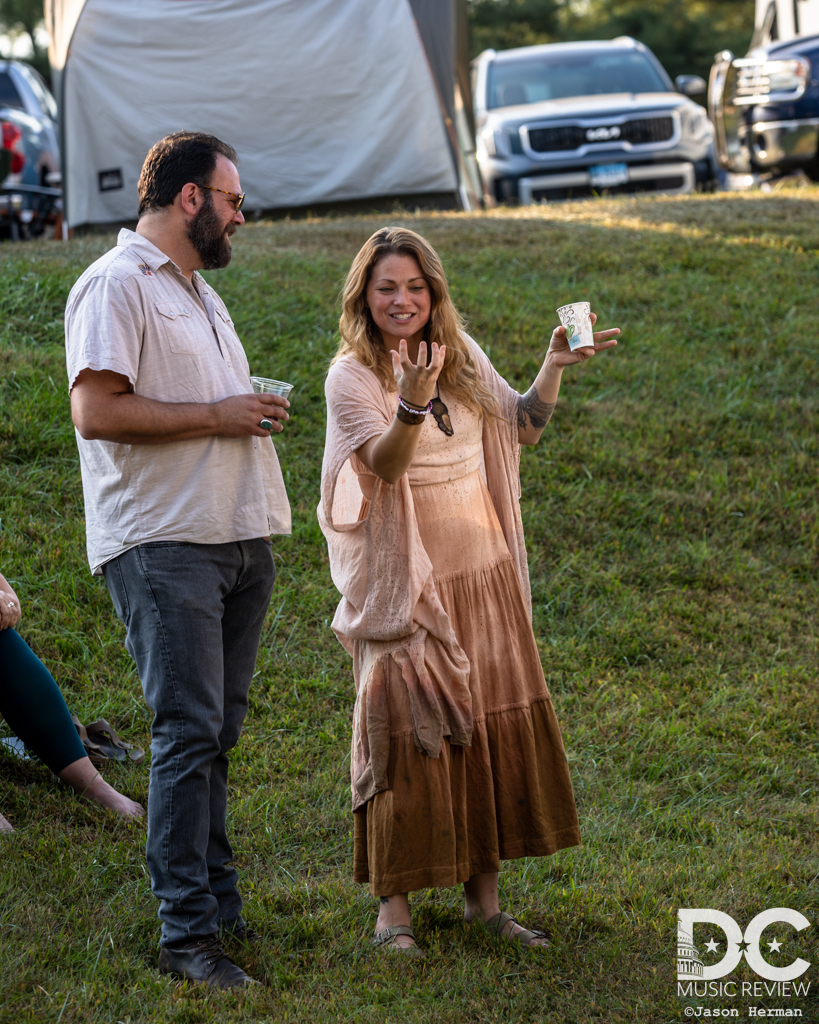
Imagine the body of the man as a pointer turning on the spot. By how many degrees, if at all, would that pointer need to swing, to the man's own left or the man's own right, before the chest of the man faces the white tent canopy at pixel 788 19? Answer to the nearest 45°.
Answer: approximately 90° to the man's own left

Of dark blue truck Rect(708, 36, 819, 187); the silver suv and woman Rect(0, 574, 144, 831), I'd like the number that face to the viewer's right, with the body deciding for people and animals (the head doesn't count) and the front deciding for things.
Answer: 1

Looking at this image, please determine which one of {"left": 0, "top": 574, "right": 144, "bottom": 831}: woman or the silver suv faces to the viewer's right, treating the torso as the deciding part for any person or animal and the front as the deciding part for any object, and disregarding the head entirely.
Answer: the woman

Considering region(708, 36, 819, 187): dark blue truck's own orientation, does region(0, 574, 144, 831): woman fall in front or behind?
in front

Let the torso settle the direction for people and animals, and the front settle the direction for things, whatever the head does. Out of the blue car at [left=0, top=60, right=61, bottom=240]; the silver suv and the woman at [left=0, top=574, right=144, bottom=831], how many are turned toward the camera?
1

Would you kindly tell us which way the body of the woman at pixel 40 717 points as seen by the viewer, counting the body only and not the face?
to the viewer's right

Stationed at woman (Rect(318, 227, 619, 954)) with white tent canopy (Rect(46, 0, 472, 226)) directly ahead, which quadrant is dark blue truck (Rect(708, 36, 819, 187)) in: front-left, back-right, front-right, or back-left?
front-right

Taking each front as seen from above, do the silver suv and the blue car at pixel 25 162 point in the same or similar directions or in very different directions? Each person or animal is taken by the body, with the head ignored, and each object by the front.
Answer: very different directions

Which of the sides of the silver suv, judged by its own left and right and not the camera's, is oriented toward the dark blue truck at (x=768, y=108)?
left

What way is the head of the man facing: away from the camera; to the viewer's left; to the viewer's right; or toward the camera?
to the viewer's right

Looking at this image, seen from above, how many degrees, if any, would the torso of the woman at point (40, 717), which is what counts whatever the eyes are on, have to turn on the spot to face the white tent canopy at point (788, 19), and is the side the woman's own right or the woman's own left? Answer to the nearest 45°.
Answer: approximately 45° to the woman's own left

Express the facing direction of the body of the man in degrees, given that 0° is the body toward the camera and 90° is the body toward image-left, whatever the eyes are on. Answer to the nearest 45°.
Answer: approximately 315°

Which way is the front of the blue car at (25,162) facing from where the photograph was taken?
facing away from the viewer and to the right of the viewer

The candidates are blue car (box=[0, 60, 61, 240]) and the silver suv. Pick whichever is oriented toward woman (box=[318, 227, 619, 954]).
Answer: the silver suv

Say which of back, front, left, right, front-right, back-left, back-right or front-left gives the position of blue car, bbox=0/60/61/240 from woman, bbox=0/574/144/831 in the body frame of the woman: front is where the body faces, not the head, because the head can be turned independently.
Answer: left

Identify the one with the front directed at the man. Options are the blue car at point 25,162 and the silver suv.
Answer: the silver suv
